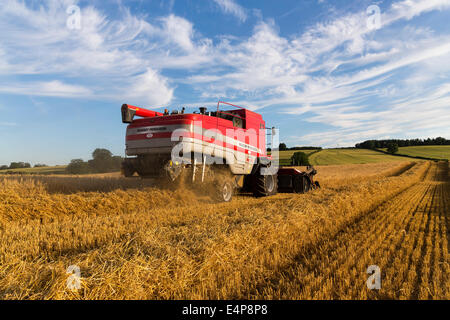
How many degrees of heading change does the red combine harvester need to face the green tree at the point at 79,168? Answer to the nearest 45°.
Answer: approximately 90° to its left

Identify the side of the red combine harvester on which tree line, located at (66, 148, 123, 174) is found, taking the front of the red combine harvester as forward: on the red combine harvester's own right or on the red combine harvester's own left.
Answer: on the red combine harvester's own left

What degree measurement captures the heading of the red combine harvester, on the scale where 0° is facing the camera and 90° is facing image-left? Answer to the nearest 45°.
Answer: approximately 225°
